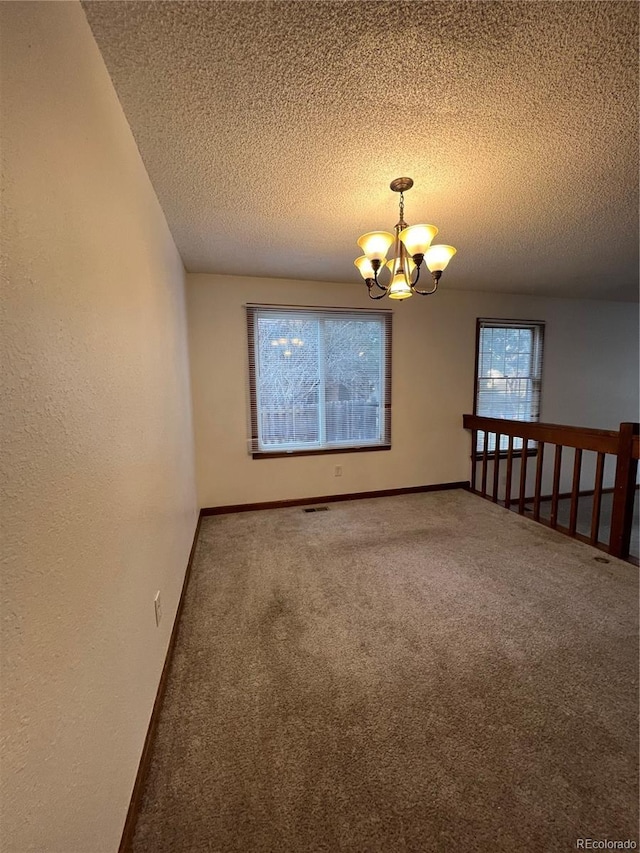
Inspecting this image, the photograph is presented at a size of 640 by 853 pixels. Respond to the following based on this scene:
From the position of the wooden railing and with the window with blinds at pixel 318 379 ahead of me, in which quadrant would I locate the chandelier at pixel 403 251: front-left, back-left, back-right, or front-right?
front-left

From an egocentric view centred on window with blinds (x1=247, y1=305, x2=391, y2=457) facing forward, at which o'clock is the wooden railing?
The wooden railing is roughly at 10 o'clock from the window with blinds.

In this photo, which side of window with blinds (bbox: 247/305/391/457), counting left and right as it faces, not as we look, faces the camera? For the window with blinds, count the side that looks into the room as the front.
front

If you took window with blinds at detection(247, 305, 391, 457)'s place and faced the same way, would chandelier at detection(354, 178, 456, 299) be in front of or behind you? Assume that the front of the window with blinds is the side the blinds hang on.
in front

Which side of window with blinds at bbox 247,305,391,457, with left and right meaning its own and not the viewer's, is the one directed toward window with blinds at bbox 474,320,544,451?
left

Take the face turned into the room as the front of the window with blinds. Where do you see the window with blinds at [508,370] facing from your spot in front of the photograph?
facing the viewer

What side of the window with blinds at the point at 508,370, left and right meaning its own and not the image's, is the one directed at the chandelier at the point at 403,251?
front

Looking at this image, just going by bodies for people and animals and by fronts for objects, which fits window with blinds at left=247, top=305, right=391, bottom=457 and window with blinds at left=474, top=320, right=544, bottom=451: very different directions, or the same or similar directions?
same or similar directions

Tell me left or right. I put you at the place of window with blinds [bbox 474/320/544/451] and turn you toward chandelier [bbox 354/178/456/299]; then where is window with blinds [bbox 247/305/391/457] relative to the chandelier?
right

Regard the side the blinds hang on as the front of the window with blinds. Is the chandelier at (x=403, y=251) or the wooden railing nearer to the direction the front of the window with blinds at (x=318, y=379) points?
the chandelier

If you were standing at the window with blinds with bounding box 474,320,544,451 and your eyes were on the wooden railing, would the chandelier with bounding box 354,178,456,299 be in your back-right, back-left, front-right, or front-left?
front-right

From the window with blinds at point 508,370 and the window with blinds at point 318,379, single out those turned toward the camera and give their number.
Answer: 2
